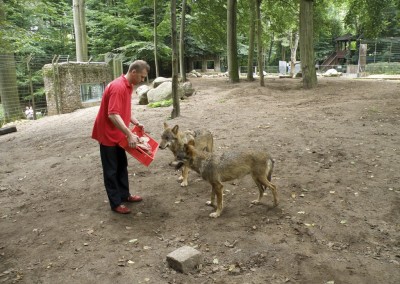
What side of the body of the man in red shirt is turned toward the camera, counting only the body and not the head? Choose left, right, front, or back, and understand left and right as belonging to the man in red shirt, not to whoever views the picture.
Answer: right

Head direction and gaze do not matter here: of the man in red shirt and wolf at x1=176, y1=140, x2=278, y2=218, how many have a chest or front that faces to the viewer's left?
1

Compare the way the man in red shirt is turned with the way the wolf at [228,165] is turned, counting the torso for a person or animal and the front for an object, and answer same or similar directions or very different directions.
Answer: very different directions

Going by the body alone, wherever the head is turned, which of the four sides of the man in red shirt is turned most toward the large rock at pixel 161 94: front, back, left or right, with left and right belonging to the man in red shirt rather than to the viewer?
left

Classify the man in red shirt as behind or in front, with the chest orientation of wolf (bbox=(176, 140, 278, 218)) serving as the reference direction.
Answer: in front

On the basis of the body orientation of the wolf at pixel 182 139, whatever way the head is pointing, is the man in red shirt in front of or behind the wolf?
in front

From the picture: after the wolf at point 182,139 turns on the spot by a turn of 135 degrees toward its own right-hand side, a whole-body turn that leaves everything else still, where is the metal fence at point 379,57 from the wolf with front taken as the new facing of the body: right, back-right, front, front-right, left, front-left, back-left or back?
front-right

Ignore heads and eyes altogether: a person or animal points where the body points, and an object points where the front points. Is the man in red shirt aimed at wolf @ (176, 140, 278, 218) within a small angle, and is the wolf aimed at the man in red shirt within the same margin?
yes

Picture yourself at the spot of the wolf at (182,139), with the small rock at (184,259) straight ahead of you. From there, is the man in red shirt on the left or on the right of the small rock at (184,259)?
right

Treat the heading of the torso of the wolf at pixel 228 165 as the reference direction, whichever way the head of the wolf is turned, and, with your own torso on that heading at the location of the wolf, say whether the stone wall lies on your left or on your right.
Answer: on your right

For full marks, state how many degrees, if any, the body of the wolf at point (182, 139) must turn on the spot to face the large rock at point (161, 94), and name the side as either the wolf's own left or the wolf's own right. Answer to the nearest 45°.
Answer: approximately 135° to the wolf's own right

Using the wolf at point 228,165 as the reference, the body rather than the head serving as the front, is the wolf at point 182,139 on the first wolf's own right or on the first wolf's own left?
on the first wolf's own right

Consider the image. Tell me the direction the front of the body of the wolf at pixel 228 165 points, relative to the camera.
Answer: to the viewer's left

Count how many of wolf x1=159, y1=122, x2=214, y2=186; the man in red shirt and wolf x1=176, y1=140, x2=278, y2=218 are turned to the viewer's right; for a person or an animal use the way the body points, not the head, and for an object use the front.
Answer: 1

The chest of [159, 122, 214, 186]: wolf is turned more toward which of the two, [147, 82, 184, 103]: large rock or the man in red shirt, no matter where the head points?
the man in red shirt
